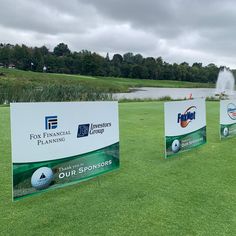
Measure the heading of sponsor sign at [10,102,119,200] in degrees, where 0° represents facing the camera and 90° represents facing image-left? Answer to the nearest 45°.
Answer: approximately 315°

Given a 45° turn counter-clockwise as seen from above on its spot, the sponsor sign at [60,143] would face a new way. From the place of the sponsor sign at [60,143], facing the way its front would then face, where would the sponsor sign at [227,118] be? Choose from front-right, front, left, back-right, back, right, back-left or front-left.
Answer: front-left

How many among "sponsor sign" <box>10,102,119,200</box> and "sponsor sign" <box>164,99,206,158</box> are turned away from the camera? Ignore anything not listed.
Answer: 0

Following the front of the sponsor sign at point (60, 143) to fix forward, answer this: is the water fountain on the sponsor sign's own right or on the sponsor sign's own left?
on the sponsor sign's own left

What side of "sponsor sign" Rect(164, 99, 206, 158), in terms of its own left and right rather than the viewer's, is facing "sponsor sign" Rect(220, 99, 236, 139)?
left

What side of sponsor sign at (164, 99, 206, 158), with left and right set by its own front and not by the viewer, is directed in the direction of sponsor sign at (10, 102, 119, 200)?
right

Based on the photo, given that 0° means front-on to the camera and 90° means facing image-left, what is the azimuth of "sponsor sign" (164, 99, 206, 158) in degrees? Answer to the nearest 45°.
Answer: approximately 315°

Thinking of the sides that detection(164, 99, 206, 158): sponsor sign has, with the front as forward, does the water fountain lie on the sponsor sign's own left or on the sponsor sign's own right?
on the sponsor sign's own left

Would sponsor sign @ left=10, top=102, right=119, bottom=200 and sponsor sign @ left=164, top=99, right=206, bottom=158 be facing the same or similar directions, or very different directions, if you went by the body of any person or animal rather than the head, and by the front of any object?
same or similar directions

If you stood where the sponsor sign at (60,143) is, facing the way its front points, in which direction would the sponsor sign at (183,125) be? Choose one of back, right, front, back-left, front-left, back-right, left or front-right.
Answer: left
